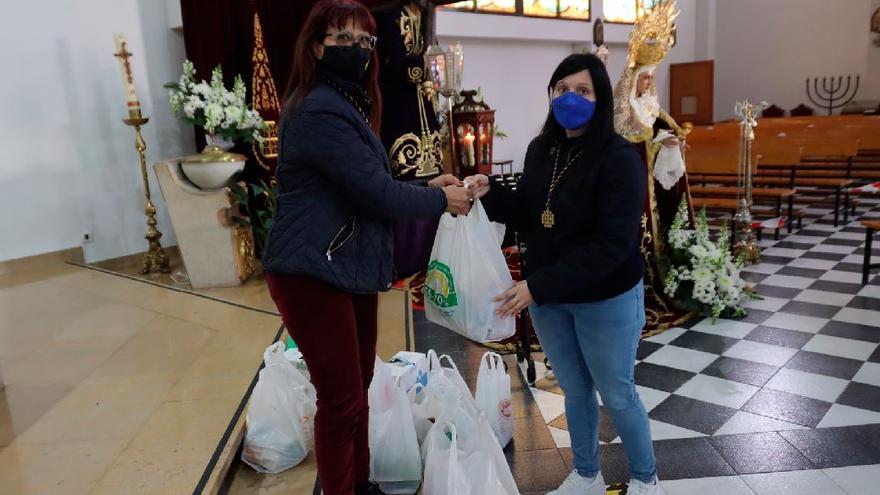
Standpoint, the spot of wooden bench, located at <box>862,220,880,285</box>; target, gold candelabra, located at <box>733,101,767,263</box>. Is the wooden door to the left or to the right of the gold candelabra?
right

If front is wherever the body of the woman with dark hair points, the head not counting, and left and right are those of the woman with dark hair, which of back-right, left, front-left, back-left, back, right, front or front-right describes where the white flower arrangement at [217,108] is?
right

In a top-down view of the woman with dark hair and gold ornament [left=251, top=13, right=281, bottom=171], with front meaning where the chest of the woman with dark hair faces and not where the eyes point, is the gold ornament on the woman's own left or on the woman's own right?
on the woman's own right

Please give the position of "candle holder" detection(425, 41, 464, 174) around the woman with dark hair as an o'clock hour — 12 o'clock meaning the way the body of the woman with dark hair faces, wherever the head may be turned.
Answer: The candle holder is roughly at 4 o'clock from the woman with dark hair.

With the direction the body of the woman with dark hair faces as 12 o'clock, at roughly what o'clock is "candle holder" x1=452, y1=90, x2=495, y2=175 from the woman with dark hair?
The candle holder is roughly at 4 o'clock from the woman with dark hair.

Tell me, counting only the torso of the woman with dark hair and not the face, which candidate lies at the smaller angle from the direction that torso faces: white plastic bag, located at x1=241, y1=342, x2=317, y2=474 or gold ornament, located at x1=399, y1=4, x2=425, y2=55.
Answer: the white plastic bag

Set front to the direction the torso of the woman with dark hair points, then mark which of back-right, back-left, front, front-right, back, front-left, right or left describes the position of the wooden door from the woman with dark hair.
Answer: back-right

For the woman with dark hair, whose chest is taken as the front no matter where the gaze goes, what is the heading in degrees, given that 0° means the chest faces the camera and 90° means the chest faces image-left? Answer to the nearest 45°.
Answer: approximately 45°
